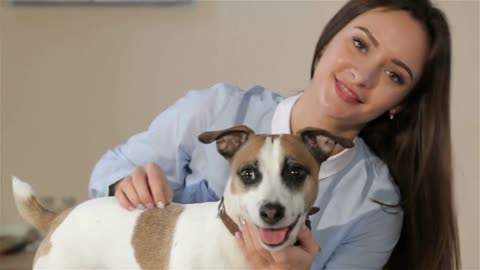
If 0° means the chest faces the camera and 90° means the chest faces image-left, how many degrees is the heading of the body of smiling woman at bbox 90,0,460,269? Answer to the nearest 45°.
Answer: approximately 0°
